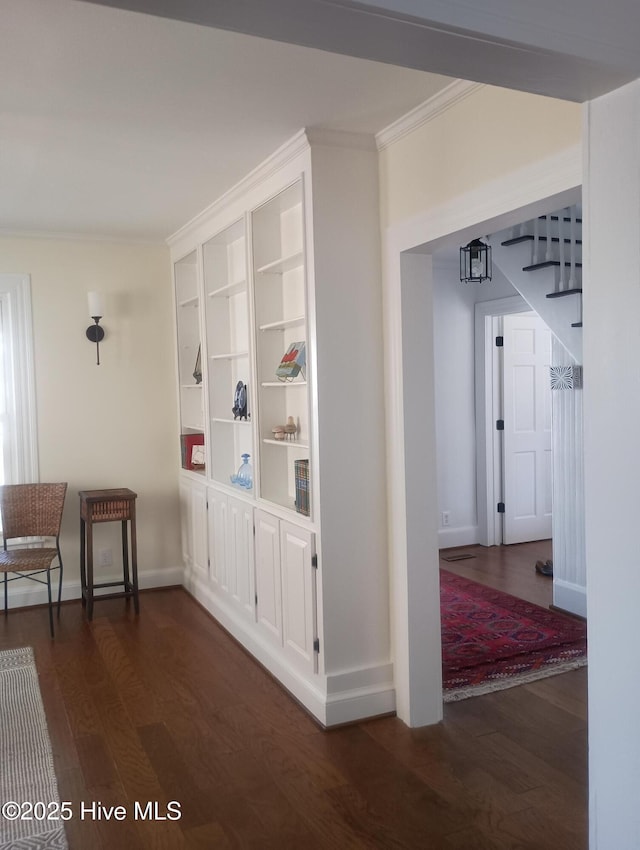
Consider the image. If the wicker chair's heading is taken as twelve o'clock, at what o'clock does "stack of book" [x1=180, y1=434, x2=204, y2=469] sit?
The stack of book is roughly at 9 o'clock from the wicker chair.

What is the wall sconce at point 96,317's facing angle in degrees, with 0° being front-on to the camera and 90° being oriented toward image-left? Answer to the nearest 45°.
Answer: approximately 0°

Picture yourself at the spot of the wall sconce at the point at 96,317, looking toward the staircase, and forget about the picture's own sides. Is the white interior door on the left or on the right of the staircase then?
left

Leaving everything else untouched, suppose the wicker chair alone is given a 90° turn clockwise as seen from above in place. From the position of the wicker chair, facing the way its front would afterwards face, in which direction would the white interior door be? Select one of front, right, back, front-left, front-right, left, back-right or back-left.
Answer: back

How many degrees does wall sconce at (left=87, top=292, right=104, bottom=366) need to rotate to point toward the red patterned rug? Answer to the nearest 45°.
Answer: approximately 45° to its left

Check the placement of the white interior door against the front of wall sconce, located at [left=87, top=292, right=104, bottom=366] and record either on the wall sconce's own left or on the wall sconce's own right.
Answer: on the wall sconce's own left

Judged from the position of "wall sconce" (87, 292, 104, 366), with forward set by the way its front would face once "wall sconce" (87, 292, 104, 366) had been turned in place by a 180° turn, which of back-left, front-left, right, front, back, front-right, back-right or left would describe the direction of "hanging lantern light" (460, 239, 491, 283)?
right

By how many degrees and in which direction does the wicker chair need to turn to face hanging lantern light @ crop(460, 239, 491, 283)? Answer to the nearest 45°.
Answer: approximately 90° to its left

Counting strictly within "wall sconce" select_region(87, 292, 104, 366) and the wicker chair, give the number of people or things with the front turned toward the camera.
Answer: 2
